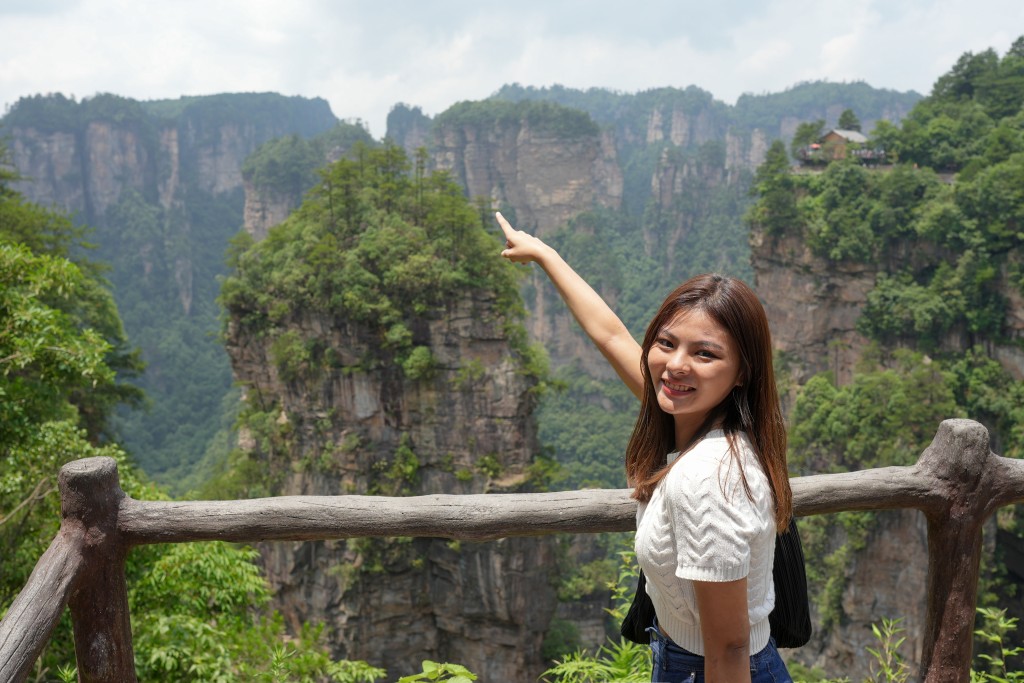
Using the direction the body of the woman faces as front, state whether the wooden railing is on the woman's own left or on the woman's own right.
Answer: on the woman's own right

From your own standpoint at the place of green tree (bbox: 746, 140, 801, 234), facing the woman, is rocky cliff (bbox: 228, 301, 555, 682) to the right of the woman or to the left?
right
